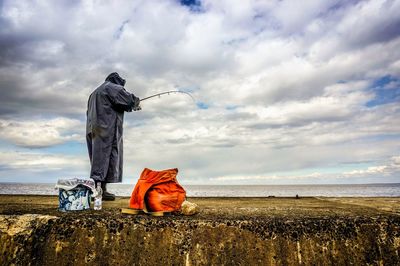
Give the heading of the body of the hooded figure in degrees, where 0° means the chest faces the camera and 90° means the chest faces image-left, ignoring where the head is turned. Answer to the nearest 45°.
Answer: approximately 225°

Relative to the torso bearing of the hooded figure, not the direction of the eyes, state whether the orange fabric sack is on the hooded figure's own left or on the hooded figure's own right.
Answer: on the hooded figure's own right
